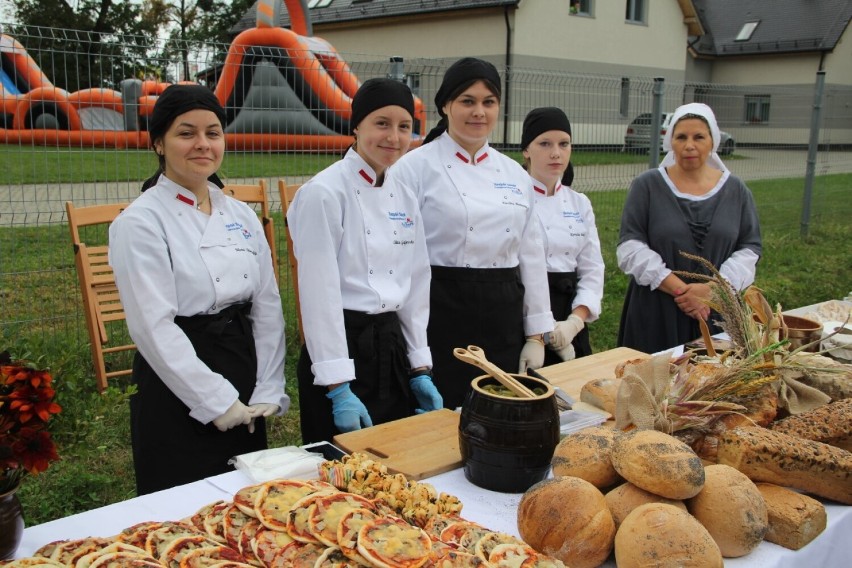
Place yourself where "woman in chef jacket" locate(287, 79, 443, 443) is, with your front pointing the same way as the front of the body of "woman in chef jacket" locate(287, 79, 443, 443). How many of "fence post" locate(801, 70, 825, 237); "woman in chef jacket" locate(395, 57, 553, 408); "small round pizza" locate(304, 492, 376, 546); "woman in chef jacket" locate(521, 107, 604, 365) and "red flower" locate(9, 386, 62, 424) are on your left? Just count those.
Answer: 3

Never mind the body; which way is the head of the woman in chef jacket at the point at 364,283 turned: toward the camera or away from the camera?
toward the camera

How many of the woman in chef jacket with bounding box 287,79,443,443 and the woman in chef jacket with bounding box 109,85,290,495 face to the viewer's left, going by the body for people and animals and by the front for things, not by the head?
0

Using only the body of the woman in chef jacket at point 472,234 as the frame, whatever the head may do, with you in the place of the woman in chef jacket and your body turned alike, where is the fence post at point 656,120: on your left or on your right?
on your left

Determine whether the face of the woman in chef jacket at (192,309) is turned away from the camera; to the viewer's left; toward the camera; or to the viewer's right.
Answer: toward the camera

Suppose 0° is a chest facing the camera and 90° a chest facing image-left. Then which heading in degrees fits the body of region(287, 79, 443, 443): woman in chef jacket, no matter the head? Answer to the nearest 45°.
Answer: approximately 315°

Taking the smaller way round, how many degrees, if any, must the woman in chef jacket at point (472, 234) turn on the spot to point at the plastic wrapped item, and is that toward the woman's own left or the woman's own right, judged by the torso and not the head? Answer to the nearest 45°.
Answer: approximately 45° to the woman's own right

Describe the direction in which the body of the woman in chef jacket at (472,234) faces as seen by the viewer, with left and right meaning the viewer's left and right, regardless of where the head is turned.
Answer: facing the viewer and to the right of the viewer

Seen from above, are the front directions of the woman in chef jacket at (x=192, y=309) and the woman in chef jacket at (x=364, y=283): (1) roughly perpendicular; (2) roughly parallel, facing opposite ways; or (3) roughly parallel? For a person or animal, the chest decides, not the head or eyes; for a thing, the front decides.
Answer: roughly parallel

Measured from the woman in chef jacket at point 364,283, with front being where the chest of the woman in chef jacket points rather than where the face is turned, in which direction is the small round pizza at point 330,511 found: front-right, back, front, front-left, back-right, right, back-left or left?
front-right

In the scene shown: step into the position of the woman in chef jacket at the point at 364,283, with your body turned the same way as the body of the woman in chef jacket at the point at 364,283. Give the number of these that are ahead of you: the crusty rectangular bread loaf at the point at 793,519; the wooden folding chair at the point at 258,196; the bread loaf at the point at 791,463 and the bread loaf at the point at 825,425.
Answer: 3

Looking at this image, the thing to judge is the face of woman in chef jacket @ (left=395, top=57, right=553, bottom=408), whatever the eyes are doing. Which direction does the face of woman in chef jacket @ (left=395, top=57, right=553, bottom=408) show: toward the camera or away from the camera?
toward the camera
